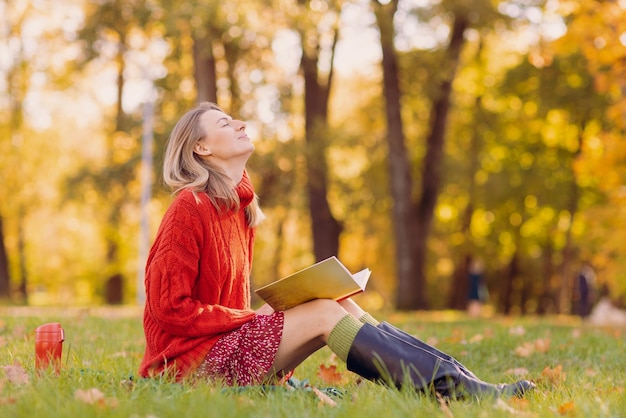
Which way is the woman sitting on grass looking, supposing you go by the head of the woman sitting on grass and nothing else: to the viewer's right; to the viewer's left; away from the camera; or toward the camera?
to the viewer's right

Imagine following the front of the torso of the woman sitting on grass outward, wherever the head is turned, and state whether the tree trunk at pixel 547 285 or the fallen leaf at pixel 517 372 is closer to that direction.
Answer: the fallen leaf

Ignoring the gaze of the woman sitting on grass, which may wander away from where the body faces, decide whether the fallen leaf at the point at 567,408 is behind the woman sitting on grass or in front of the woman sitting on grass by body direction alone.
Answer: in front

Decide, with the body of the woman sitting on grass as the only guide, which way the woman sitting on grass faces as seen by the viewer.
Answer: to the viewer's right

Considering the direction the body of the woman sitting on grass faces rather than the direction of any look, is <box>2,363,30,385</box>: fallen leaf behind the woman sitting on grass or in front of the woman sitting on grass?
behind

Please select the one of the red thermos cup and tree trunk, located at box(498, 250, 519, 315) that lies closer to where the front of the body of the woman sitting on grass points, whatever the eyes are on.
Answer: the tree trunk

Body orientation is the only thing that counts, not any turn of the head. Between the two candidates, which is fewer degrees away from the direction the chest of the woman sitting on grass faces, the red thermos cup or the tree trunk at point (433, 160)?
the tree trunk

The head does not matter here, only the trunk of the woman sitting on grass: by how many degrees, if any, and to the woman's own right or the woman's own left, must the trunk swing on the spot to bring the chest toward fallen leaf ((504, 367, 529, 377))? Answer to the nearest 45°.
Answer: approximately 45° to the woman's own left

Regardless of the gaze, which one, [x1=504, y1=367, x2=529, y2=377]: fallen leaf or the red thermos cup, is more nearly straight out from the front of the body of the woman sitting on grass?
the fallen leaf

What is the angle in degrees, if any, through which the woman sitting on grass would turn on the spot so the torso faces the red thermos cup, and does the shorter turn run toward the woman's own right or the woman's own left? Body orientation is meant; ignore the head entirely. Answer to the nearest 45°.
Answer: approximately 180°

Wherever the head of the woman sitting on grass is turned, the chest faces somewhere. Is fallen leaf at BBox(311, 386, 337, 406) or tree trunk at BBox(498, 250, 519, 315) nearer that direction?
the fallen leaf

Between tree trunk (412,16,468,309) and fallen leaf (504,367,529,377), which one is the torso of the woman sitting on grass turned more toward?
the fallen leaf

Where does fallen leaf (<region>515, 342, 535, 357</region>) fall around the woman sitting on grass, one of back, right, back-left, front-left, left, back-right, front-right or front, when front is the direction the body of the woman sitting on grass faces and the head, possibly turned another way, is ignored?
front-left

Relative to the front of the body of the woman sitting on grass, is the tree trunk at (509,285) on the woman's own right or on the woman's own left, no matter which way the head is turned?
on the woman's own left
